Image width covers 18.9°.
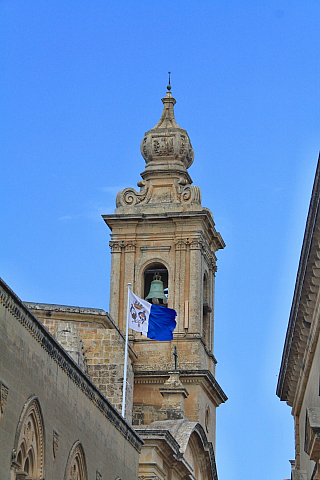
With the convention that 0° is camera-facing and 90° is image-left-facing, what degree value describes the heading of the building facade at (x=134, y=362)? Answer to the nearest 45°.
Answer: approximately 315°
